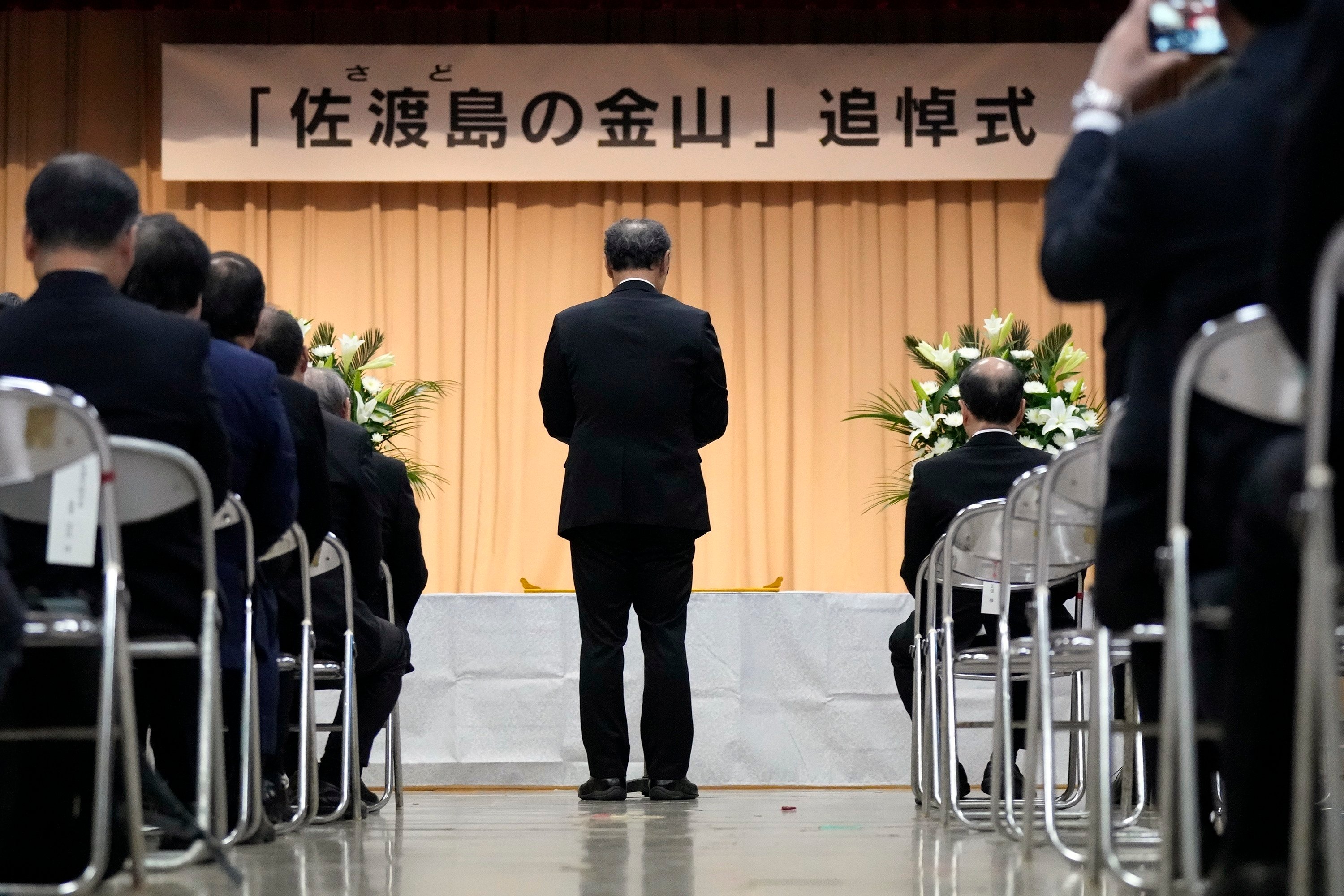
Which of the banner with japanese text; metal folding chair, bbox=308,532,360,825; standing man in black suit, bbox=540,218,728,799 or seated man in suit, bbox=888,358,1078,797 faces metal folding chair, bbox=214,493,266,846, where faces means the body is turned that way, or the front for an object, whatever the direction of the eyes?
the banner with japanese text

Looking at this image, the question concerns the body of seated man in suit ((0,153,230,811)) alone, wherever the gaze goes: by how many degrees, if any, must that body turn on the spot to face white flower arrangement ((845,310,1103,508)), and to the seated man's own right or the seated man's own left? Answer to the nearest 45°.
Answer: approximately 45° to the seated man's own right

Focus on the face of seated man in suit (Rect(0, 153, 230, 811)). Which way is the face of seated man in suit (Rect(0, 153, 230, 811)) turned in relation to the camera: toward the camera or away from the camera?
away from the camera

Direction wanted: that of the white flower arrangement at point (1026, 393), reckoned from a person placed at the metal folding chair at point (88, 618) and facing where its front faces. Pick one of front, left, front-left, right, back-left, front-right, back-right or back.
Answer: front-right

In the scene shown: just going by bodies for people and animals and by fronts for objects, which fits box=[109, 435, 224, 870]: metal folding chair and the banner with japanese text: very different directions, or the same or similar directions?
very different directions

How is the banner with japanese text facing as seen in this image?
toward the camera

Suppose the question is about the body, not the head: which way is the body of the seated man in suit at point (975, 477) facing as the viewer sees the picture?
away from the camera

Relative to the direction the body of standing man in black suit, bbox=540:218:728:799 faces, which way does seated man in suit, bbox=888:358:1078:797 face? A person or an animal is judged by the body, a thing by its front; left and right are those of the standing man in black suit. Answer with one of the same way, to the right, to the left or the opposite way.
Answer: the same way

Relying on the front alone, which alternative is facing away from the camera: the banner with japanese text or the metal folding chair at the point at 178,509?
the metal folding chair

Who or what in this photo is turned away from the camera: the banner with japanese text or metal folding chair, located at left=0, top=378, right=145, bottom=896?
the metal folding chair

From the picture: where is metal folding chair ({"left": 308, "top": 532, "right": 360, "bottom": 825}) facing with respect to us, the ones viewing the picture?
facing away from the viewer

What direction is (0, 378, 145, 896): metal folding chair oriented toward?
away from the camera

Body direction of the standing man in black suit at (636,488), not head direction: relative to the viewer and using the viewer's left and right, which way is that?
facing away from the viewer

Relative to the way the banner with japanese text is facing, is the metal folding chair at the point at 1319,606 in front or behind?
in front

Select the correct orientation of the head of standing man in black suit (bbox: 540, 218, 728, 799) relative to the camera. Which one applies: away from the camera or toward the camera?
away from the camera

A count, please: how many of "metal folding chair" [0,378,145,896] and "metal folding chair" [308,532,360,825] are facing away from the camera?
2

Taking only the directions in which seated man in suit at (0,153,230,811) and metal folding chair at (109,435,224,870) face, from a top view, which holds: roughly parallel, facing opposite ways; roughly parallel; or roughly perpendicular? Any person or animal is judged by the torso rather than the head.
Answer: roughly parallel

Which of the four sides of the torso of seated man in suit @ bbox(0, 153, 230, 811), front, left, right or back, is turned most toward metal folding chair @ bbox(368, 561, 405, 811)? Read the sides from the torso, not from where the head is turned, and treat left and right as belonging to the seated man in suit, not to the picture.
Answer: front

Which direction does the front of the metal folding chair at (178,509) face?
away from the camera

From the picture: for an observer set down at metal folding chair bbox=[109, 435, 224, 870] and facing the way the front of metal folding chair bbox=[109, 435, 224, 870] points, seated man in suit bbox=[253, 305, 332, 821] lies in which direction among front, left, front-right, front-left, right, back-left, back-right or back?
front
